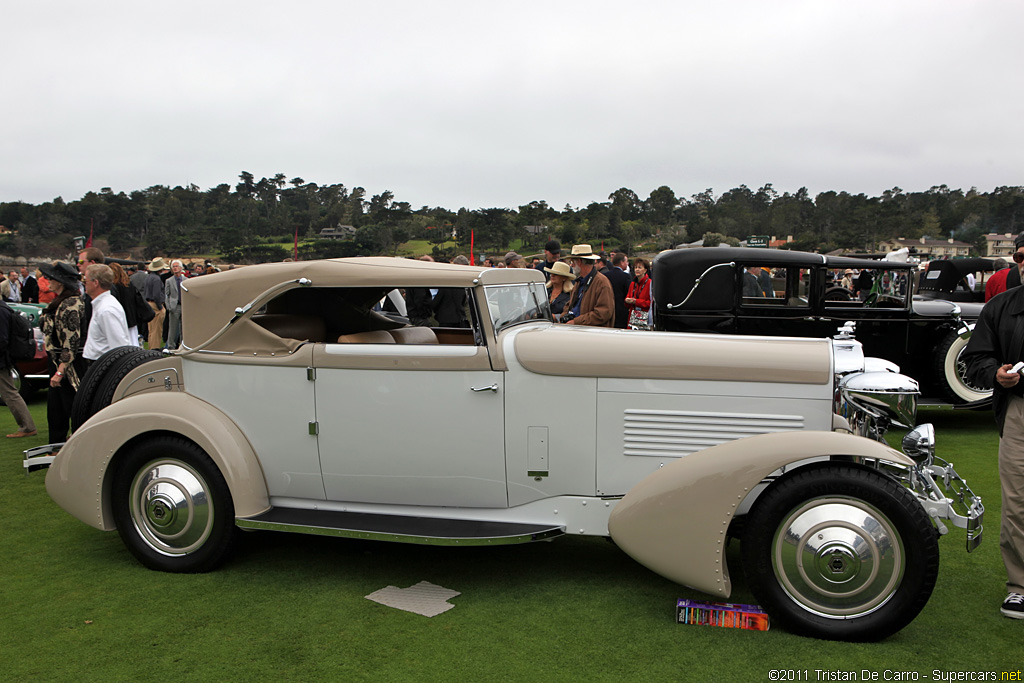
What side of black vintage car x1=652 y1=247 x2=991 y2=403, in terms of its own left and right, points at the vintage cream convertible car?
right

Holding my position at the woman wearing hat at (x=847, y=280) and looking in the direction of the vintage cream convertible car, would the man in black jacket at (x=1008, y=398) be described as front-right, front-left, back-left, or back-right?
front-left

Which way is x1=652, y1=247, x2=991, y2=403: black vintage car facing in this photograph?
to the viewer's right

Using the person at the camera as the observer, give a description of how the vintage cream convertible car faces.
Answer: facing to the right of the viewer

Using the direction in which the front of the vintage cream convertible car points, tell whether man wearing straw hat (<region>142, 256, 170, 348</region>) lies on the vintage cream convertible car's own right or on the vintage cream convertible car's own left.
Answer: on the vintage cream convertible car's own left

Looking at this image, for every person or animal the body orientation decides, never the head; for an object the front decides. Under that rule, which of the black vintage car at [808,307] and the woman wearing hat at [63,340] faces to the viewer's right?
the black vintage car

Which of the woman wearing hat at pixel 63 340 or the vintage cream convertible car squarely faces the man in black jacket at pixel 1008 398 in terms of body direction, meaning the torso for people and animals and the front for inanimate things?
the vintage cream convertible car

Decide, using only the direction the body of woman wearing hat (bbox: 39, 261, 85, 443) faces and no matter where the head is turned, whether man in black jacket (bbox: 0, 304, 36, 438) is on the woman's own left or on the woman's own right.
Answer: on the woman's own right
